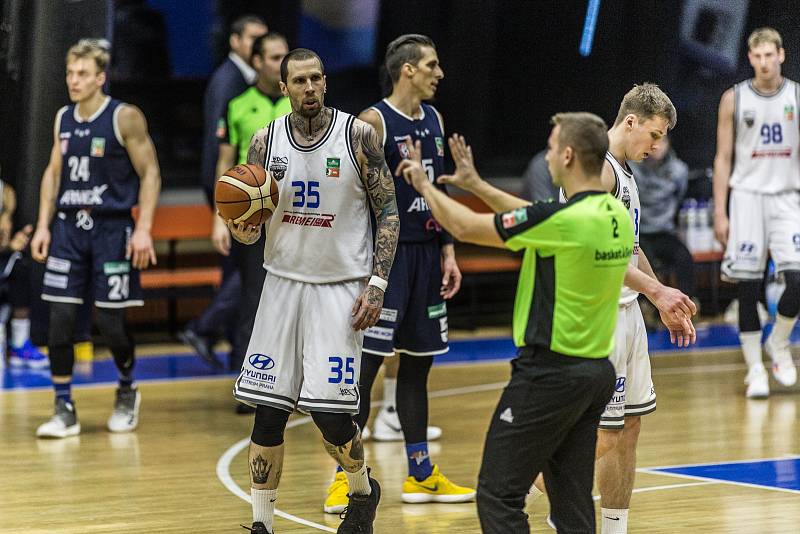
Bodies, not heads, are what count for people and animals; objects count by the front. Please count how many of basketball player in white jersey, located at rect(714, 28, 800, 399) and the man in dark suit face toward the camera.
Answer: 1

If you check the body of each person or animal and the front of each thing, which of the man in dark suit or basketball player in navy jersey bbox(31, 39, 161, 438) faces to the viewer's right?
the man in dark suit

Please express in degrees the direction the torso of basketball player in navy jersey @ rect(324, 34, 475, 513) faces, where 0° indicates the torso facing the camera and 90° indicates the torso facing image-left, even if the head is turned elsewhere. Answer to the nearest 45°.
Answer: approximately 315°

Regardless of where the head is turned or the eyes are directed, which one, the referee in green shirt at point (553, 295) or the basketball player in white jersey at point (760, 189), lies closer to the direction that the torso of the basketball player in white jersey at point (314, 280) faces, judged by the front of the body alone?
the referee in green shirt

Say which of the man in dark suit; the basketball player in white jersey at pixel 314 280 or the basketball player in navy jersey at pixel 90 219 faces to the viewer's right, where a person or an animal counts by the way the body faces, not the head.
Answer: the man in dark suit

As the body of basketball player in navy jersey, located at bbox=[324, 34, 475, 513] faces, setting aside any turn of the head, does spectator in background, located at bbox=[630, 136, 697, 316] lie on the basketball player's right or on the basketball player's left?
on the basketball player's left

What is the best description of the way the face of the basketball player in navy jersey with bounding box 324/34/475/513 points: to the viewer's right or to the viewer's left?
to the viewer's right

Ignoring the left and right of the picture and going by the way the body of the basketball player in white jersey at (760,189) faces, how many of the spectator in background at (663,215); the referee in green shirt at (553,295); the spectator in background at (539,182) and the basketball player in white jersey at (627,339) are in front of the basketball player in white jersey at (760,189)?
2

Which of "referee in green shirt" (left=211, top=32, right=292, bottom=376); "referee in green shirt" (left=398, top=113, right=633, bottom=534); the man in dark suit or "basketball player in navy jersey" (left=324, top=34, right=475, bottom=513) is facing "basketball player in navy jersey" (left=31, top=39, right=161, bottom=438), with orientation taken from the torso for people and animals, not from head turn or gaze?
"referee in green shirt" (left=398, top=113, right=633, bottom=534)

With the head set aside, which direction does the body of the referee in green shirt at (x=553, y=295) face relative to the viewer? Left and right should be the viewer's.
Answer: facing away from the viewer and to the left of the viewer

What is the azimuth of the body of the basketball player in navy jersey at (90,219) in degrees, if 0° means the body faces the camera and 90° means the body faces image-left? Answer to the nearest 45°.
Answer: approximately 45°

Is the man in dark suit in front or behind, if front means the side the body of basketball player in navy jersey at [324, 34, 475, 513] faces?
behind

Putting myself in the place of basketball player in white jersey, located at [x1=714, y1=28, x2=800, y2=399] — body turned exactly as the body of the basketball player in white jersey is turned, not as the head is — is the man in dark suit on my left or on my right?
on my right

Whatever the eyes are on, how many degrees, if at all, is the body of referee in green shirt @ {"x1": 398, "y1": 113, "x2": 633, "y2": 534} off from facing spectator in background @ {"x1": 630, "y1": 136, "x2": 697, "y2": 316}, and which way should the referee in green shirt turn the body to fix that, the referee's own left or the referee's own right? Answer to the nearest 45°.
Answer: approximately 45° to the referee's own right
